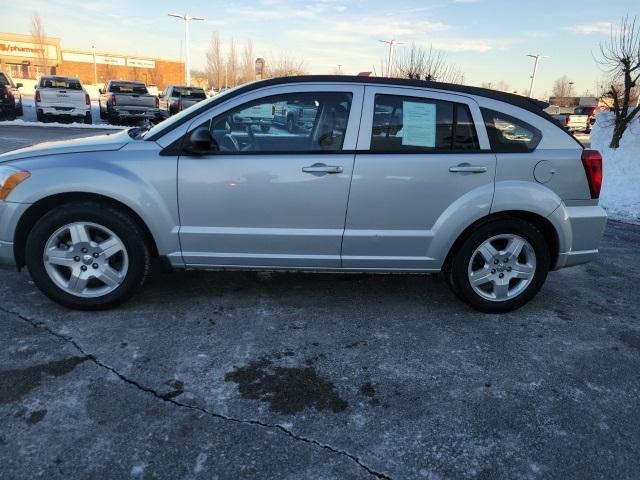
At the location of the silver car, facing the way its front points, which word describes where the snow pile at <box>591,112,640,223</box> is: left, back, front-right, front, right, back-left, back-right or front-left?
back-right

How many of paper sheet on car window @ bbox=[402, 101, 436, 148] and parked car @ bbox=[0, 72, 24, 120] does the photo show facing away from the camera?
1

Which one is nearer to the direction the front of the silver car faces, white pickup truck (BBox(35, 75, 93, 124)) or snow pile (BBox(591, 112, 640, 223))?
the white pickup truck

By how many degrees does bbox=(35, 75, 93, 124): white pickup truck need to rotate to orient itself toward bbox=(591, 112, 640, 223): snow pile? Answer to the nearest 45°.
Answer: approximately 135° to its right

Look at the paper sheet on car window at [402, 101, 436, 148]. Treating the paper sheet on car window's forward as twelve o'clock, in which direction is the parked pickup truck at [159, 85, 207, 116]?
The parked pickup truck is roughly at 5 o'clock from the paper sheet on car window.

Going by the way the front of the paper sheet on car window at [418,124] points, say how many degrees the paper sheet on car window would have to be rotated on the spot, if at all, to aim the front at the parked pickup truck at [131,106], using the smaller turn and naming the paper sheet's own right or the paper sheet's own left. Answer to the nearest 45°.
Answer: approximately 135° to the paper sheet's own right

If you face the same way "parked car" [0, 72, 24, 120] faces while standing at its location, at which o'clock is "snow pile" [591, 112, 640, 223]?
The snow pile is roughly at 5 o'clock from the parked car.

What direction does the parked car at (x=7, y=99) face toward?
away from the camera

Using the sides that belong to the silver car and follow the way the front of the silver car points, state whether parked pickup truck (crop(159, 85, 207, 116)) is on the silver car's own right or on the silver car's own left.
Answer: on the silver car's own right

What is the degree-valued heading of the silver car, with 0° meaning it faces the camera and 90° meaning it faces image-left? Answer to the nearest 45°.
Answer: approximately 90°

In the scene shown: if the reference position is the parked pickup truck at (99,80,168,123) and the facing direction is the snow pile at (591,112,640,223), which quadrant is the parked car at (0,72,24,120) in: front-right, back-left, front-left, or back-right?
back-right

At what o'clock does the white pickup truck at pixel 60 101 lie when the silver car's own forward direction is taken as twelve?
The white pickup truck is roughly at 2 o'clock from the silver car.

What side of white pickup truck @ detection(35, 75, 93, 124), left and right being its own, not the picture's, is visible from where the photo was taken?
back
